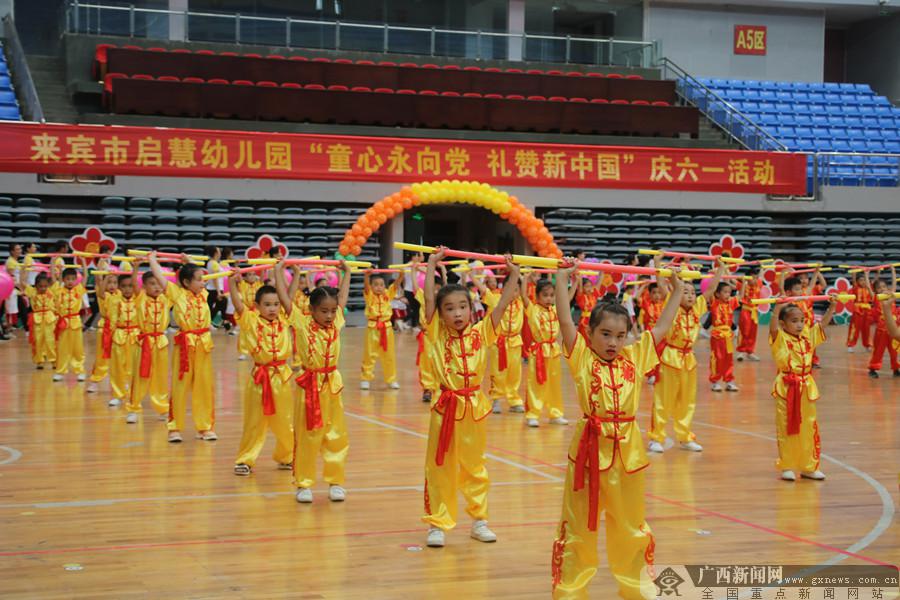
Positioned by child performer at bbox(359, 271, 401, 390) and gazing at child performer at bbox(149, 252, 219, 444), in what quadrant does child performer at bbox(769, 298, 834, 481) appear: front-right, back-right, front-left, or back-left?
front-left

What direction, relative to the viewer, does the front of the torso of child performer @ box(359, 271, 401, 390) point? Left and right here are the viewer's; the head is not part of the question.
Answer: facing the viewer

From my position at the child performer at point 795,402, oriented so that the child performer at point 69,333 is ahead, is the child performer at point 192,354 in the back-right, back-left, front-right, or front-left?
front-left

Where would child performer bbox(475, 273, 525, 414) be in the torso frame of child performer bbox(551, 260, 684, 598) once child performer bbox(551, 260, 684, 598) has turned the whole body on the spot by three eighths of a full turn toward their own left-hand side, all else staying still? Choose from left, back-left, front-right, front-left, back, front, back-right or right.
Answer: front-left

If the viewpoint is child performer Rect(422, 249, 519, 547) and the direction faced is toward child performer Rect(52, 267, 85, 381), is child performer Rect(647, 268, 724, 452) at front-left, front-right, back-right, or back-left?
front-right

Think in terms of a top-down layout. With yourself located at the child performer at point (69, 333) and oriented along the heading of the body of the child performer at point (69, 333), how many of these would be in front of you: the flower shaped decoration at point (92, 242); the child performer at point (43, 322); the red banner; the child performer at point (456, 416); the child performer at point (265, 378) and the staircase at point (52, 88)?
2

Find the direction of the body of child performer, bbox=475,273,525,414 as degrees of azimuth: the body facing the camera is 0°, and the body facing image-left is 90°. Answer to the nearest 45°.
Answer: approximately 0°

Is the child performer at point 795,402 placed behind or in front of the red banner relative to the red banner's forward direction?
in front

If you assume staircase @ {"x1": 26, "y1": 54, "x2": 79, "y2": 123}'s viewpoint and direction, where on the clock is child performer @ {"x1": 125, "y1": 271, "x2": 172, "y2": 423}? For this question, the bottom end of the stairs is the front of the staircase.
The child performer is roughly at 12 o'clock from the staircase.

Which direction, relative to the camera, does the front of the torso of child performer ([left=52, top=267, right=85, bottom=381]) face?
toward the camera

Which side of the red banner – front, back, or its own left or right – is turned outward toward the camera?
front

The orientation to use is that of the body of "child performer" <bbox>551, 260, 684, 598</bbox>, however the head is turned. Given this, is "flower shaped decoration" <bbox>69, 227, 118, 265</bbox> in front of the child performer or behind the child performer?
behind

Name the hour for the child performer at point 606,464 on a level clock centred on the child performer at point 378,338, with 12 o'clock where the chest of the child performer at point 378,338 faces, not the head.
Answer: the child performer at point 606,464 is roughly at 12 o'clock from the child performer at point 378,338.
